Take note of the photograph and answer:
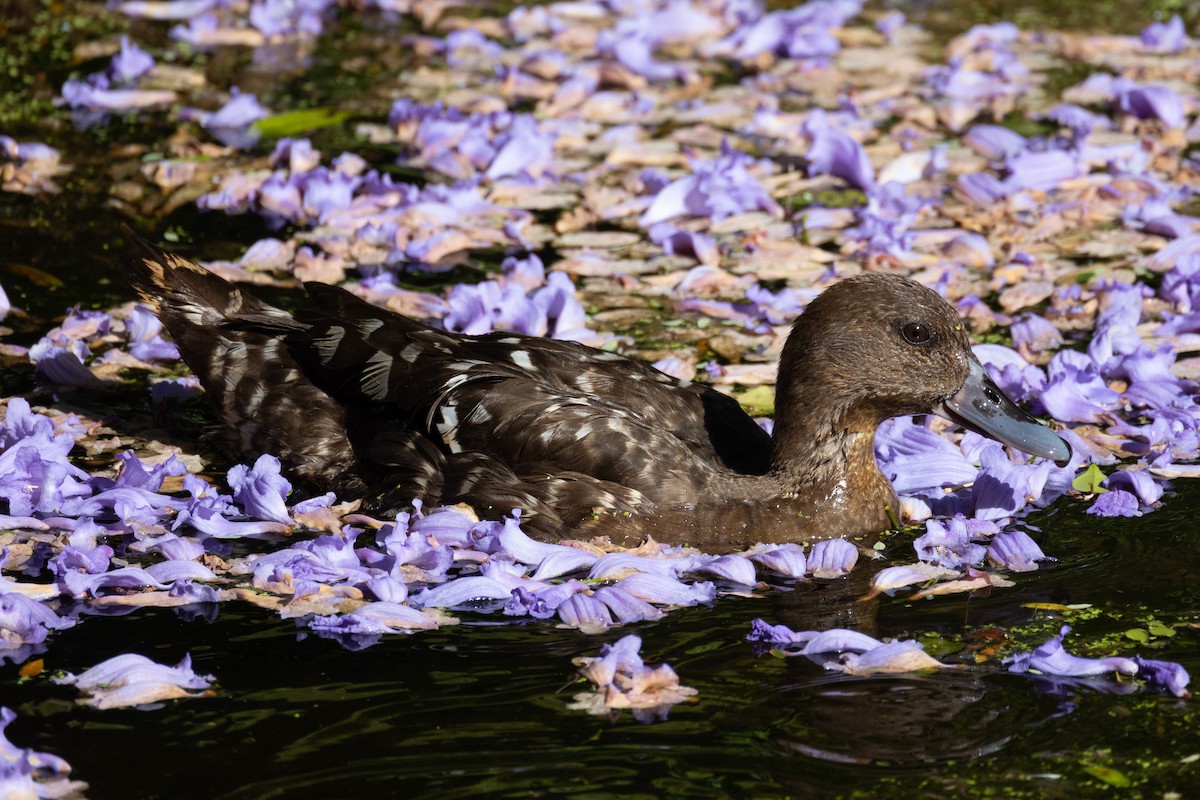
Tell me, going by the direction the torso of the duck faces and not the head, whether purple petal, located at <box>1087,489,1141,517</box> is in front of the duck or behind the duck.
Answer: in front

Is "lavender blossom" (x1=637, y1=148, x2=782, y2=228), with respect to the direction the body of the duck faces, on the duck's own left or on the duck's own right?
on the duck's own left

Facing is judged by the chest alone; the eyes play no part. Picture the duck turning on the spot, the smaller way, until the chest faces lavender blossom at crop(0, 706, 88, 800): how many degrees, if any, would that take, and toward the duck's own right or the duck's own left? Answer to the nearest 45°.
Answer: approximately 135° to the duck's own right

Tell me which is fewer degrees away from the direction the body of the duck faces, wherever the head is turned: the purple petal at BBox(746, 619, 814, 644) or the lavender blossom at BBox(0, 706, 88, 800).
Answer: the purple petal

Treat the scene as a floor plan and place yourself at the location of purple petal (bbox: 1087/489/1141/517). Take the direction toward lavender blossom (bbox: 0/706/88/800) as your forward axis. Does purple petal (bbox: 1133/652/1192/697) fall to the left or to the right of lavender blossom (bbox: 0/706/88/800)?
left

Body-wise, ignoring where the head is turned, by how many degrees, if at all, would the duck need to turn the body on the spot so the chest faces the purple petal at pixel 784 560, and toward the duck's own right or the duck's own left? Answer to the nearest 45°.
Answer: approximately 45° to the duck's own right

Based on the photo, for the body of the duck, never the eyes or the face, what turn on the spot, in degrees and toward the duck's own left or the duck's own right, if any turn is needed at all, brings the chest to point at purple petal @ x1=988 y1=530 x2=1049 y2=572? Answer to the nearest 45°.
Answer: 0° — it already faces it

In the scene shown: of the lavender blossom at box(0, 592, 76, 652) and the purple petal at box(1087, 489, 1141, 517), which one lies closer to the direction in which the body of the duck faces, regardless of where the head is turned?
the purple petal

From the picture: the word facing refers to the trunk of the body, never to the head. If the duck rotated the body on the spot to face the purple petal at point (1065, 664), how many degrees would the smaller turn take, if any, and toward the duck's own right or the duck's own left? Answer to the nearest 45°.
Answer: approximately 45° to the duck's own right

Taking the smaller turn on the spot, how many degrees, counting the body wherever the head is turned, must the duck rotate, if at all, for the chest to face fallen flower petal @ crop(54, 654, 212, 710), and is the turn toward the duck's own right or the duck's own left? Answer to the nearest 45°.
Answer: approximately 135° to the duck's own right

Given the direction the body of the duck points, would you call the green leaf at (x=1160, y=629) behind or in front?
in front

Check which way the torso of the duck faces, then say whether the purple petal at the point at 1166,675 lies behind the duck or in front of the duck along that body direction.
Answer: in front

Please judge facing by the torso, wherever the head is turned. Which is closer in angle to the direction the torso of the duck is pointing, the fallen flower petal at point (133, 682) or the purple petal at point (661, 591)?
the purple petal

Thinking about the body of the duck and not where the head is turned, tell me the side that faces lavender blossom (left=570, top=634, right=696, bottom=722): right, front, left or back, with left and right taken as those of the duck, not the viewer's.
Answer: right

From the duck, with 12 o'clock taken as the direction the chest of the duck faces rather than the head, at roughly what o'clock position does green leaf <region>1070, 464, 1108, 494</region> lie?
The green leaf is roughly at 12 o'clock from the duck.

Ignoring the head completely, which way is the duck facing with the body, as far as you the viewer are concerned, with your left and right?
facing to the right of the viewer

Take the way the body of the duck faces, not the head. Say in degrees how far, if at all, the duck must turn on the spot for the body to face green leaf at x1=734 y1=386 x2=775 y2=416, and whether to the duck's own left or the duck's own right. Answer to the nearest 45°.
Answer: approximately 45° to the duck's own left
